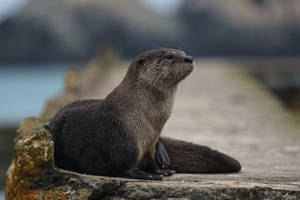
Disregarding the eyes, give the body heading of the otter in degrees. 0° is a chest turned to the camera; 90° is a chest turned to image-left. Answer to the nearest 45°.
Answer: approximately 270°
